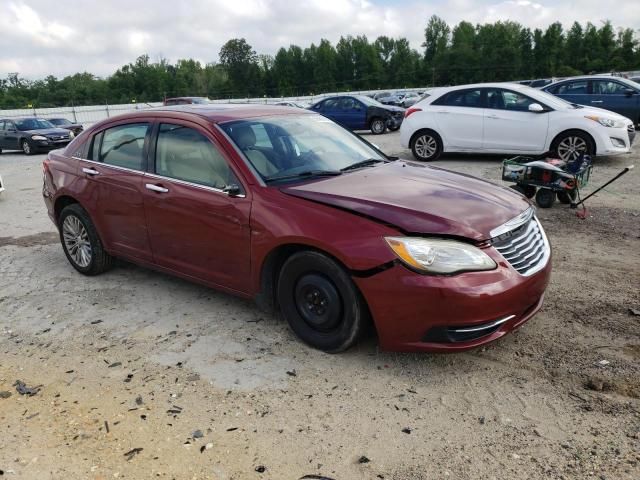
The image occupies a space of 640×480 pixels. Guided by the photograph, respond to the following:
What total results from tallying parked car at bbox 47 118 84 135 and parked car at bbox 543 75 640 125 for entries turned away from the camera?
0

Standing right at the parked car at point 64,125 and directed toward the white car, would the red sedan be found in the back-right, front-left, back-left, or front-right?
front-right

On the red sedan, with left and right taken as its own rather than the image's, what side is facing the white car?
left

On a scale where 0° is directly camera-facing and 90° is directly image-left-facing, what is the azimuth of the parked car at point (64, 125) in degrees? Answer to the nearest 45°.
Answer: approximately 315°

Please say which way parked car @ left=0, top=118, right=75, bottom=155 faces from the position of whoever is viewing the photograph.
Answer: facing the viewer and to the right of the viewer

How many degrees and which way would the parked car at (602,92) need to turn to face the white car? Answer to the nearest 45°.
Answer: approximately 90° to its right

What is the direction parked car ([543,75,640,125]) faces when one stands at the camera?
facing to the right of the viewer

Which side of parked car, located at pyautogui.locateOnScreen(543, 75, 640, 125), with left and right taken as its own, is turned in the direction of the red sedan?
right

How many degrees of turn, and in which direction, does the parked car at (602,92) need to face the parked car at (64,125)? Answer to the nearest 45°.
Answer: approximately 180°

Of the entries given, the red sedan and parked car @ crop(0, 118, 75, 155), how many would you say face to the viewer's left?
0
